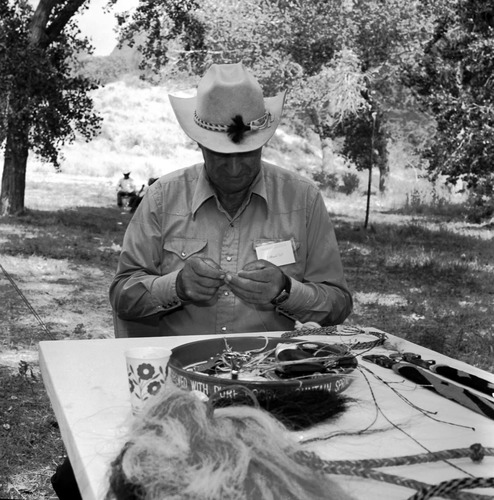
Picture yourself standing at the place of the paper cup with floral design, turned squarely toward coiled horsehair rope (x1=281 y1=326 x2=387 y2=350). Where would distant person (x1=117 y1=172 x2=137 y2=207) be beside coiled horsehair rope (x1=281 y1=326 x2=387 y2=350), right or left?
left

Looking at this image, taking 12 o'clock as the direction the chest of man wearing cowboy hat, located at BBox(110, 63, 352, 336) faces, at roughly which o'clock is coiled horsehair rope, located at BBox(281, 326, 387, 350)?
The coiled horsehair rope is roughly at 11 o'clock from the man wearing cowboy hat.

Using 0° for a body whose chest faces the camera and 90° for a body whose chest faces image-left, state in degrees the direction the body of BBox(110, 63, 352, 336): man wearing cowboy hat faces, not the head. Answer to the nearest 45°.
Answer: approximately 0°

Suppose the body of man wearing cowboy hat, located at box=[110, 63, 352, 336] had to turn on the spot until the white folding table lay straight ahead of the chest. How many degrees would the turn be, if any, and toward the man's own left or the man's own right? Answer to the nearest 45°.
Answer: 0° — they already face it

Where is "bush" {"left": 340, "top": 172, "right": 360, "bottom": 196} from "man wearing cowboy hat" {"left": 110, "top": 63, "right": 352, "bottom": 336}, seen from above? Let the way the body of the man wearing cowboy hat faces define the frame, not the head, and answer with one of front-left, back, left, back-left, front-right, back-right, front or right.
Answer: back

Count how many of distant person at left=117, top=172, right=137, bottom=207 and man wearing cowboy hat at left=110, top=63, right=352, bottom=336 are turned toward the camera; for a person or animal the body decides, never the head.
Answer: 2

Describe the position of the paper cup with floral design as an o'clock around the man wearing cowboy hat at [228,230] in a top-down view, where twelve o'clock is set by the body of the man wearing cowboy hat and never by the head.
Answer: The paper cup with floral design is roughly at 12 o'clock from the man wearing cowboy hat.

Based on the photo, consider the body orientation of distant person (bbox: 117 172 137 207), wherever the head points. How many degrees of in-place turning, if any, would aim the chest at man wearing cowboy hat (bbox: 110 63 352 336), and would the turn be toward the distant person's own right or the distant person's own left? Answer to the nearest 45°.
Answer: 0° — they already face them

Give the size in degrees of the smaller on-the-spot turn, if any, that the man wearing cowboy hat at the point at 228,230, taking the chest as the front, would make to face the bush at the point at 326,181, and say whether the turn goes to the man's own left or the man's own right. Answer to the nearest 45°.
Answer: approximately 180°

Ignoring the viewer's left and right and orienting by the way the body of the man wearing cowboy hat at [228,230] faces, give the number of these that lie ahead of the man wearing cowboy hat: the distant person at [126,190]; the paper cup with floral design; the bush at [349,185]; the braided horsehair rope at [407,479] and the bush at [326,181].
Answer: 2
